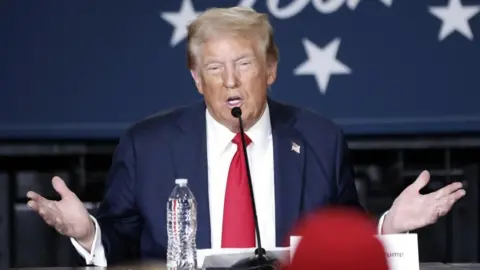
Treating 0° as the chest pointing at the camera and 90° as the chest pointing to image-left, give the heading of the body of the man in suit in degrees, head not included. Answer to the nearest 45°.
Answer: approximately 0°

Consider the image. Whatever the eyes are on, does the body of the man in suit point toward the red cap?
yes
